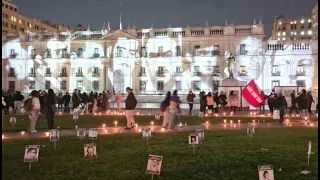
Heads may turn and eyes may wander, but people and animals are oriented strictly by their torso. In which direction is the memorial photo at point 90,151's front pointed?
toward the camera

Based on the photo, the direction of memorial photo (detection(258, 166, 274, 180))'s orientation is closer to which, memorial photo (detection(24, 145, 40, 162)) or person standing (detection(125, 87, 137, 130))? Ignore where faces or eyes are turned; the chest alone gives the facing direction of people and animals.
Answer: the memorial photo

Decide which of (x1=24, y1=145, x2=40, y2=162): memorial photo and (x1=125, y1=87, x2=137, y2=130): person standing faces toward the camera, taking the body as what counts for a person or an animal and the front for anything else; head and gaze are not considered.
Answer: the memorial photo

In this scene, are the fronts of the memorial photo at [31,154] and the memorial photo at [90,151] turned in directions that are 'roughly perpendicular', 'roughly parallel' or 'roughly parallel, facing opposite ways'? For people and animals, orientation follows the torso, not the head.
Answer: roughly parallel

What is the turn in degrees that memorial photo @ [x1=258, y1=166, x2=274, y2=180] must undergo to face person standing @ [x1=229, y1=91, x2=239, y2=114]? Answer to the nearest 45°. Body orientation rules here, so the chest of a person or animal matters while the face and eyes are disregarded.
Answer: approximately 180°

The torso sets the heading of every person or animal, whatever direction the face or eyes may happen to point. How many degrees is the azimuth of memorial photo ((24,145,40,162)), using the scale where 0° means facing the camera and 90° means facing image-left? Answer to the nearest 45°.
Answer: approximately 0°

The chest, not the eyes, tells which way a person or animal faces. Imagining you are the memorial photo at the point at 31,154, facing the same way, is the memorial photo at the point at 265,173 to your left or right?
on your left

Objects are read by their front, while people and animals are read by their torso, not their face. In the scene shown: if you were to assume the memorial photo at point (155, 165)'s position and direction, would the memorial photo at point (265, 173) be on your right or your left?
on your left

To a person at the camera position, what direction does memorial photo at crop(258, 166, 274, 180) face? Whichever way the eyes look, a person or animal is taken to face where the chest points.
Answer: facing the viewer

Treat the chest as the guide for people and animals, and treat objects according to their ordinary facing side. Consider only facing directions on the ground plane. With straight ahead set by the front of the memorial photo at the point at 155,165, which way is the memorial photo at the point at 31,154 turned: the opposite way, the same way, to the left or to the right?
the same way
